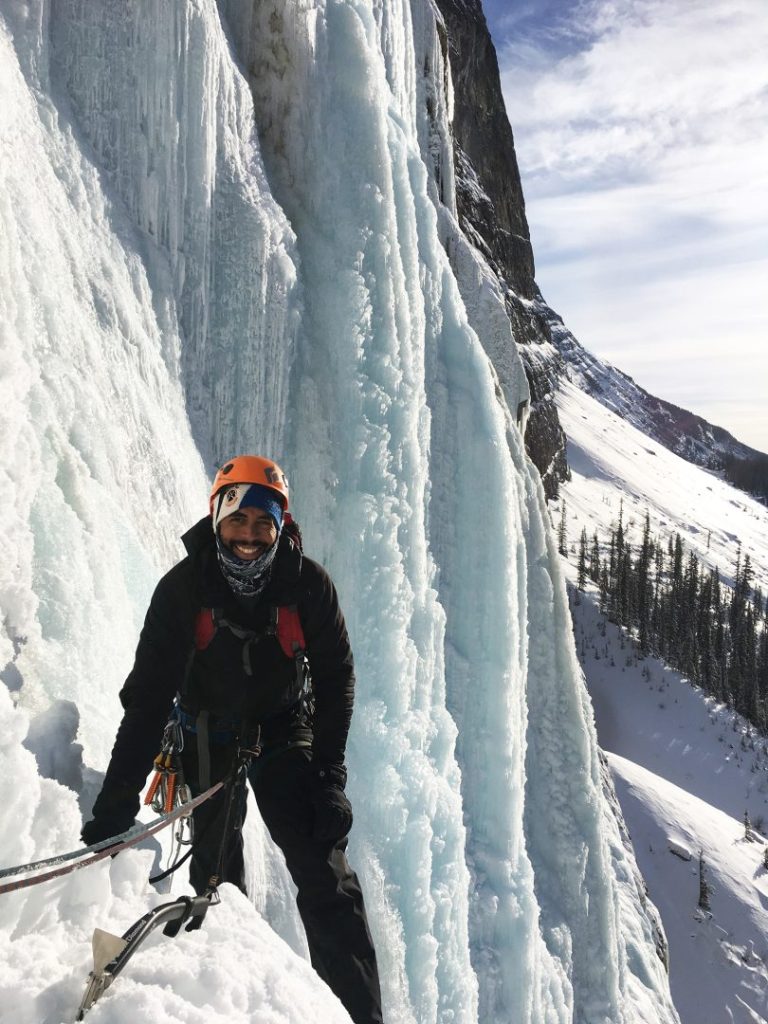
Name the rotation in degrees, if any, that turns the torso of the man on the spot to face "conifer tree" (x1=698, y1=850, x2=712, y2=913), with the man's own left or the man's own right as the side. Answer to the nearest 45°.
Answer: approximately 135° to the man's own left

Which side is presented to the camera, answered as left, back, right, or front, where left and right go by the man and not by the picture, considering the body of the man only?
front

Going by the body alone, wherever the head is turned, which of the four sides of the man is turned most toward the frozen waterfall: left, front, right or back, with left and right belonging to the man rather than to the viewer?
back
